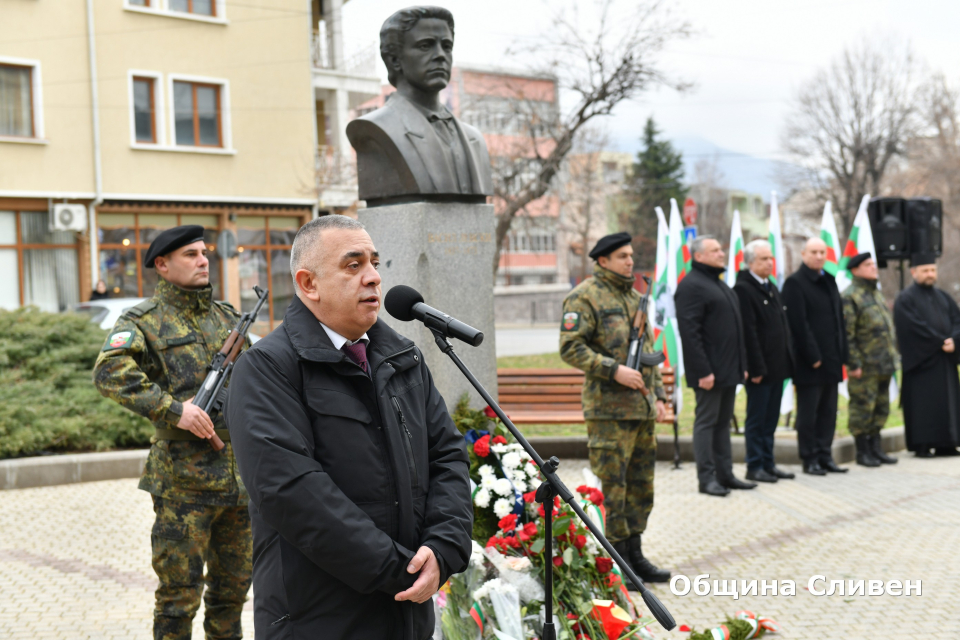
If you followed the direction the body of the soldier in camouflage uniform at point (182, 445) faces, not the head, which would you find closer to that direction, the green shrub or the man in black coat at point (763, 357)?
the man in black coat

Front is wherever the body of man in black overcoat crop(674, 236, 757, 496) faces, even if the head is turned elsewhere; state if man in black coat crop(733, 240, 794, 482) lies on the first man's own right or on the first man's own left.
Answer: on the first man's own left

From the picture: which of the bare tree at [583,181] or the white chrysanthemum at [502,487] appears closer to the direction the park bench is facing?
the white chrysanthemum

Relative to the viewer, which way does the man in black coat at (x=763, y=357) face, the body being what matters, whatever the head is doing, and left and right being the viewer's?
facing the viewer and to the right of the viewer

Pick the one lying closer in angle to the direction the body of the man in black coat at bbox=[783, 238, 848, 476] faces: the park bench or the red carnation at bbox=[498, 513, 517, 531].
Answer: the red carnation

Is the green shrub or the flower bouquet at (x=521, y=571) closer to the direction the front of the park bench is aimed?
the flower bouquet

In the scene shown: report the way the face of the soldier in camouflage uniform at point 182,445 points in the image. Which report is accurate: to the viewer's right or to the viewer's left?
to the viewer's right

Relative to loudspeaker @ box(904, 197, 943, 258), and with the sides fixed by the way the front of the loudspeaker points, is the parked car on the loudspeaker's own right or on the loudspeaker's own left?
on the loudspeaker's own right

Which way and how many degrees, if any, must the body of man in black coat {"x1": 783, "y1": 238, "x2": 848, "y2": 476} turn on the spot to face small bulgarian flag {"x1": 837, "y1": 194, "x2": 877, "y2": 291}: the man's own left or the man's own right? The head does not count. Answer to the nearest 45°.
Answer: approximately 135° to the man's own left

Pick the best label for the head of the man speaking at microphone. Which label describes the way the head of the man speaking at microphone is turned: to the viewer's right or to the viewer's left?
to the viewer's right

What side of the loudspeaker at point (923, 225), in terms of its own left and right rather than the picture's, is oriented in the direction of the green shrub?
right

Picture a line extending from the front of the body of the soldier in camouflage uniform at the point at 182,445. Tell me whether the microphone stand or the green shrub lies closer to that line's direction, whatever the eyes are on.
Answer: the microphone stand

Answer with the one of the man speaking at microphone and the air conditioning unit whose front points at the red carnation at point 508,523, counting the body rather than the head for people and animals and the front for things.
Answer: the air conditioning unit
